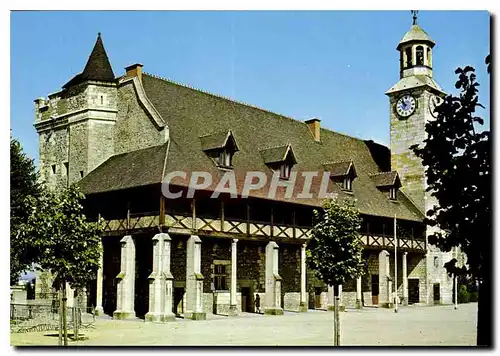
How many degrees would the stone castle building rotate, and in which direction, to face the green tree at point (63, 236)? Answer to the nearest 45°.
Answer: approximately 45° to its right

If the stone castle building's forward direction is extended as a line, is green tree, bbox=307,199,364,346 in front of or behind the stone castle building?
in front

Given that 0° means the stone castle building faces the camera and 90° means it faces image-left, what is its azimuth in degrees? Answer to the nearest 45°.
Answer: approximately 315°

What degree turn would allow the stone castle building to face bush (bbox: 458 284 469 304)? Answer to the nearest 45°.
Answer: approximately 90° to its left

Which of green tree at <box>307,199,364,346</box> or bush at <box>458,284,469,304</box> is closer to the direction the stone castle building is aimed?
the green tree
